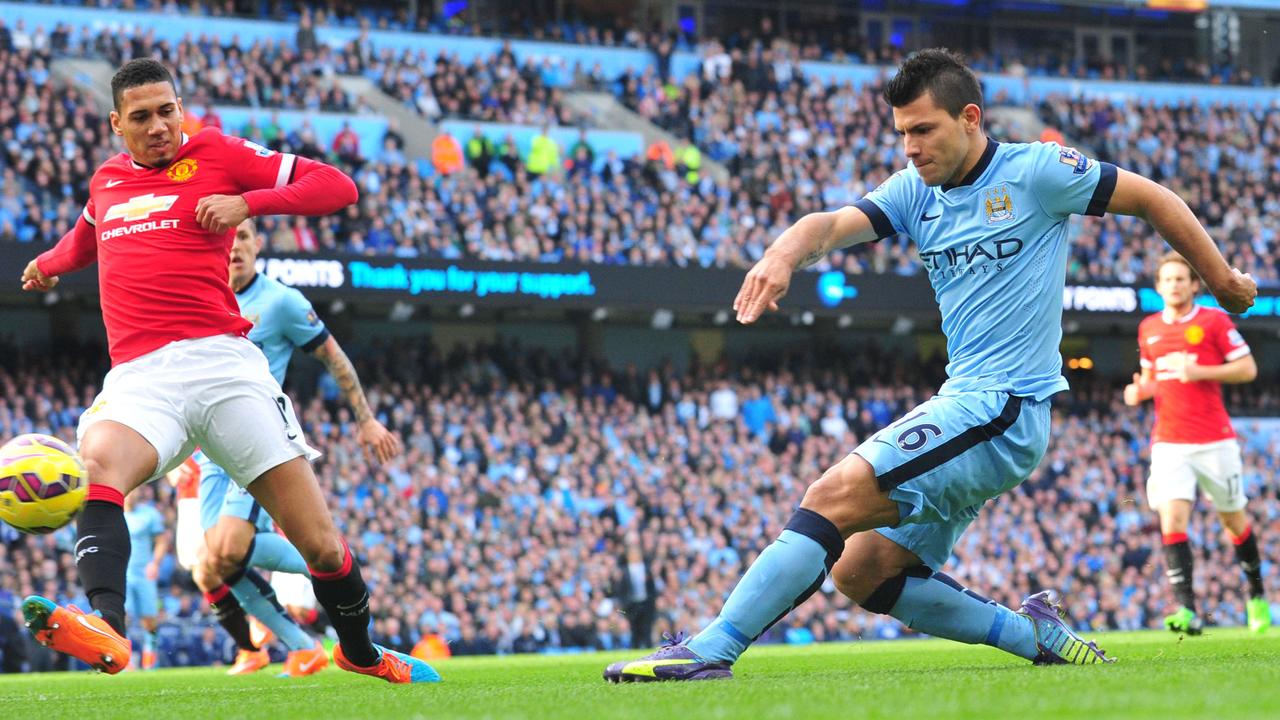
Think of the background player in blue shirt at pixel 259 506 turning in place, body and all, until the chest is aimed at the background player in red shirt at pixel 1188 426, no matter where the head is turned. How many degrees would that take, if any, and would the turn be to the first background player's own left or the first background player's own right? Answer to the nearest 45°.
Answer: approximately 135° to the first background player's own left

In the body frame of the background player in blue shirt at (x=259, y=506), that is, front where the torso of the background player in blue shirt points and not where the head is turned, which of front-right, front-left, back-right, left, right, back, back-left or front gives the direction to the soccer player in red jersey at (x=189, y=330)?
front-left

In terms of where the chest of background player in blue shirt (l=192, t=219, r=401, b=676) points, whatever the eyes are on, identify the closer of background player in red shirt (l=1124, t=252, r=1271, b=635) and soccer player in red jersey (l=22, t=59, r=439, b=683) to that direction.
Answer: the soccer player in red jersey

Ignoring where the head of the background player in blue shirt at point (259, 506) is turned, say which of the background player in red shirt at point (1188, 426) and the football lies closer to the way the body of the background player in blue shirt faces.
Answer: the football

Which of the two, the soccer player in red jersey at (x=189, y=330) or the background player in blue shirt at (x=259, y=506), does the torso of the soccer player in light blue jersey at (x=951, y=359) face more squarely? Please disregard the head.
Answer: the soccer player in red jersey

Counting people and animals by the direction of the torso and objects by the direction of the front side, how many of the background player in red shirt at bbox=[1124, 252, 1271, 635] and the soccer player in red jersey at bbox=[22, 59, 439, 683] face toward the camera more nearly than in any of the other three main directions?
2

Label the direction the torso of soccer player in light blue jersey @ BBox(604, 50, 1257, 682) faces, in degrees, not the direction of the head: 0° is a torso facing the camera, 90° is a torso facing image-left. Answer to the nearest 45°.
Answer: approximately 45°

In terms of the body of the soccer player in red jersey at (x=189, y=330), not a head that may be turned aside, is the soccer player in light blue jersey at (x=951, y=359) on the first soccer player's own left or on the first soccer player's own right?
on the first soccer player's own left

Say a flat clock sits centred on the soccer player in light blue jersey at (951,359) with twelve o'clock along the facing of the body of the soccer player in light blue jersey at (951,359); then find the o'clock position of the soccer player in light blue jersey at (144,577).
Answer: the soccer player in light blue jersey at (144,577) is roughly at 3 o'clock from the soccer player in light blue jersey at (951,359).

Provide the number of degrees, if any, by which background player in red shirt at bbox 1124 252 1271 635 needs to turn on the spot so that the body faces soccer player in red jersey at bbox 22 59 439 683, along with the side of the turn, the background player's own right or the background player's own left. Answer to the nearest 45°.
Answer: approximately 45° to the background player's own right

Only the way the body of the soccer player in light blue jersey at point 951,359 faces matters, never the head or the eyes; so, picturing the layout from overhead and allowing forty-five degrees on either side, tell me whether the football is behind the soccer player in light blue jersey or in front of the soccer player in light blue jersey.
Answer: in front

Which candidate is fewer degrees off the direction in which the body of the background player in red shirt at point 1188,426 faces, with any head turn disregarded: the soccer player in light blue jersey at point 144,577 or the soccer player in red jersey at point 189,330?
the soccer player in red jersey

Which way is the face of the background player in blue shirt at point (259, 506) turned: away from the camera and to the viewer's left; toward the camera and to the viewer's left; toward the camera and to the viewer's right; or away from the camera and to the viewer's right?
toward the camera and to the viewer's left

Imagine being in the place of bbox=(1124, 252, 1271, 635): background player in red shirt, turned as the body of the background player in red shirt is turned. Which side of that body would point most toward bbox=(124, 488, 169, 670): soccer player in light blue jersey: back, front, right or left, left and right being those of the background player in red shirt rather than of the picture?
right

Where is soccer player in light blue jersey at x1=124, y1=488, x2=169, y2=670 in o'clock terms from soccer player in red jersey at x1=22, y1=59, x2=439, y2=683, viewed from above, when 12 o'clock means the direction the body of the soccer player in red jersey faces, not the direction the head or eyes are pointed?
The soccer player in light blue jersey is roughly at 6 o'clock from the soccer player in red jersey.
